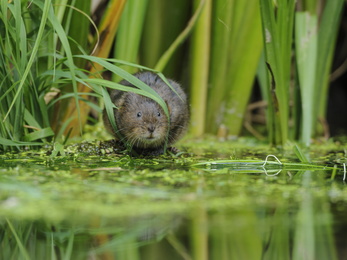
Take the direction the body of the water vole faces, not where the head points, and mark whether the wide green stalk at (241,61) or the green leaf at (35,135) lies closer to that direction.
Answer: the green leaf

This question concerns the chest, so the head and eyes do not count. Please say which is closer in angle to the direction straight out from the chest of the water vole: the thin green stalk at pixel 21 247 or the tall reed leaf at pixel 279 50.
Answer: the thin green stalk

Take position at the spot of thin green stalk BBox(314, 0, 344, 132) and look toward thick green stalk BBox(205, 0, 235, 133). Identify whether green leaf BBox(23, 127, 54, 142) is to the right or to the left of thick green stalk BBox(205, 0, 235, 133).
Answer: left

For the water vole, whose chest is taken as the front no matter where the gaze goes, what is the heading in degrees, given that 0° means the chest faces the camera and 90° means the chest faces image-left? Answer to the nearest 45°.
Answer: approximately 0°

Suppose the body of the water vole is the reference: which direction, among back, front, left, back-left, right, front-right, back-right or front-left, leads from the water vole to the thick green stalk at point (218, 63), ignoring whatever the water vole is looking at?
back-left

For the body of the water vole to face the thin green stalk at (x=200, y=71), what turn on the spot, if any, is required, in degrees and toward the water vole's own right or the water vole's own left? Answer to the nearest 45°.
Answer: approximately 135° to the water vole's own left

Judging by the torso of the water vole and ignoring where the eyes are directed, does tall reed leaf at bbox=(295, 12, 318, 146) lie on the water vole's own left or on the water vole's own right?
on the water vole's own left

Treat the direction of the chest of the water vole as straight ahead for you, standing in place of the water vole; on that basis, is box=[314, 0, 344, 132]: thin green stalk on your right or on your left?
on your left

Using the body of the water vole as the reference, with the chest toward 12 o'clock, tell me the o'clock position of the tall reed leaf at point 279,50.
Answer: The tall reed leaf is roughly at 9 o'clock from the water vole.

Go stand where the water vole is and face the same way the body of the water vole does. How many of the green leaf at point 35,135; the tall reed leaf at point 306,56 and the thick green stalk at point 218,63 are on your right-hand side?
1
